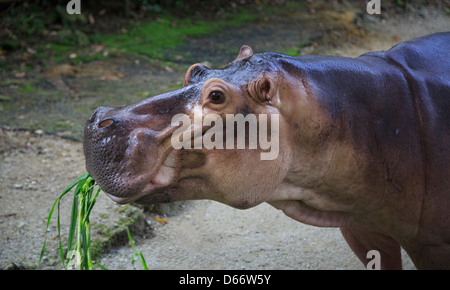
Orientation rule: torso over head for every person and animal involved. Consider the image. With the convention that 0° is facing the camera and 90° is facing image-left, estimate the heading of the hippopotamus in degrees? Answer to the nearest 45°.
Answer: approximately 90°
